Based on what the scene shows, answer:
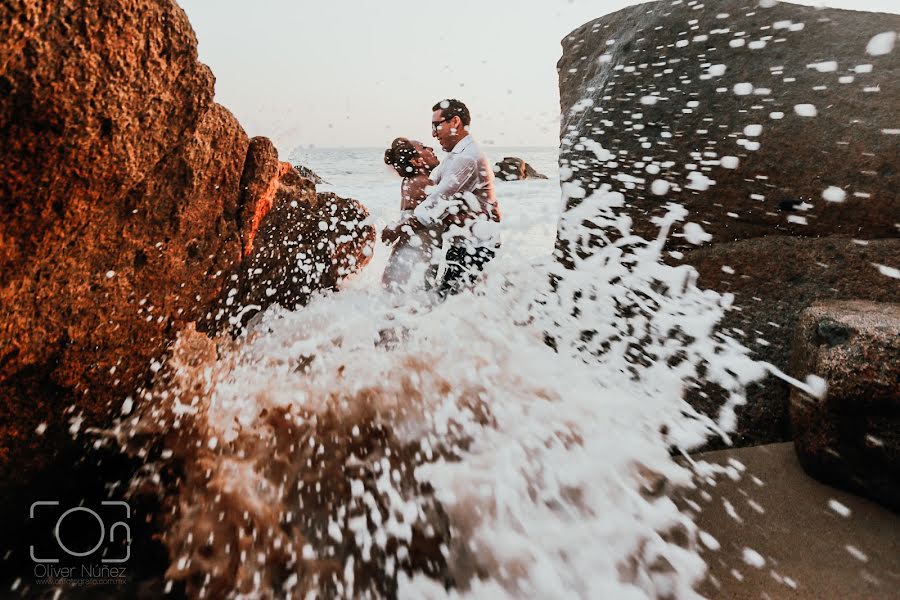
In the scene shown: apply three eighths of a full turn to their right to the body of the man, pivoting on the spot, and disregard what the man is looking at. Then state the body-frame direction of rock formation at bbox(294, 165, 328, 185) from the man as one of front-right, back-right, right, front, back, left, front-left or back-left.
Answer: left

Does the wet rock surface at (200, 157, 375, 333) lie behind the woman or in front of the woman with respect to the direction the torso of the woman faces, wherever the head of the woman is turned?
behind

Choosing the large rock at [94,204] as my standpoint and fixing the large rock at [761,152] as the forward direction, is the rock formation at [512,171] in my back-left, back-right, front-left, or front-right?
front-left

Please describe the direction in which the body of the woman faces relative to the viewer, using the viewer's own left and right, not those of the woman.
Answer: facing to the right of the viewer

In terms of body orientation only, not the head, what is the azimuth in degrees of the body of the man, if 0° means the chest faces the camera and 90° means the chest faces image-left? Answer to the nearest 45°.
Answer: approximately 90°

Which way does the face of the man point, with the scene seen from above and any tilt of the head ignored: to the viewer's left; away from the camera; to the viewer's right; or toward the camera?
to the viewer's left

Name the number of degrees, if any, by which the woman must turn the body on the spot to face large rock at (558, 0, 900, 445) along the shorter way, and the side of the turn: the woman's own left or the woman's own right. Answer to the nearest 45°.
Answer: approximately 45° to the woman's own right

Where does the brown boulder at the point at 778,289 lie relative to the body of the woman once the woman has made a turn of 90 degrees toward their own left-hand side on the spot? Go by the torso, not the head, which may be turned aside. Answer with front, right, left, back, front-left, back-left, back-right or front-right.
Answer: back-right

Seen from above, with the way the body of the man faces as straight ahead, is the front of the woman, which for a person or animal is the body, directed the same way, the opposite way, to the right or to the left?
the opposite way

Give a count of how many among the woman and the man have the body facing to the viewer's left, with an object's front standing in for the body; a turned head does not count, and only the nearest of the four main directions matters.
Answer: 1

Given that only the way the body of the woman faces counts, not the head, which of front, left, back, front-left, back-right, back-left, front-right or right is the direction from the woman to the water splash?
right
